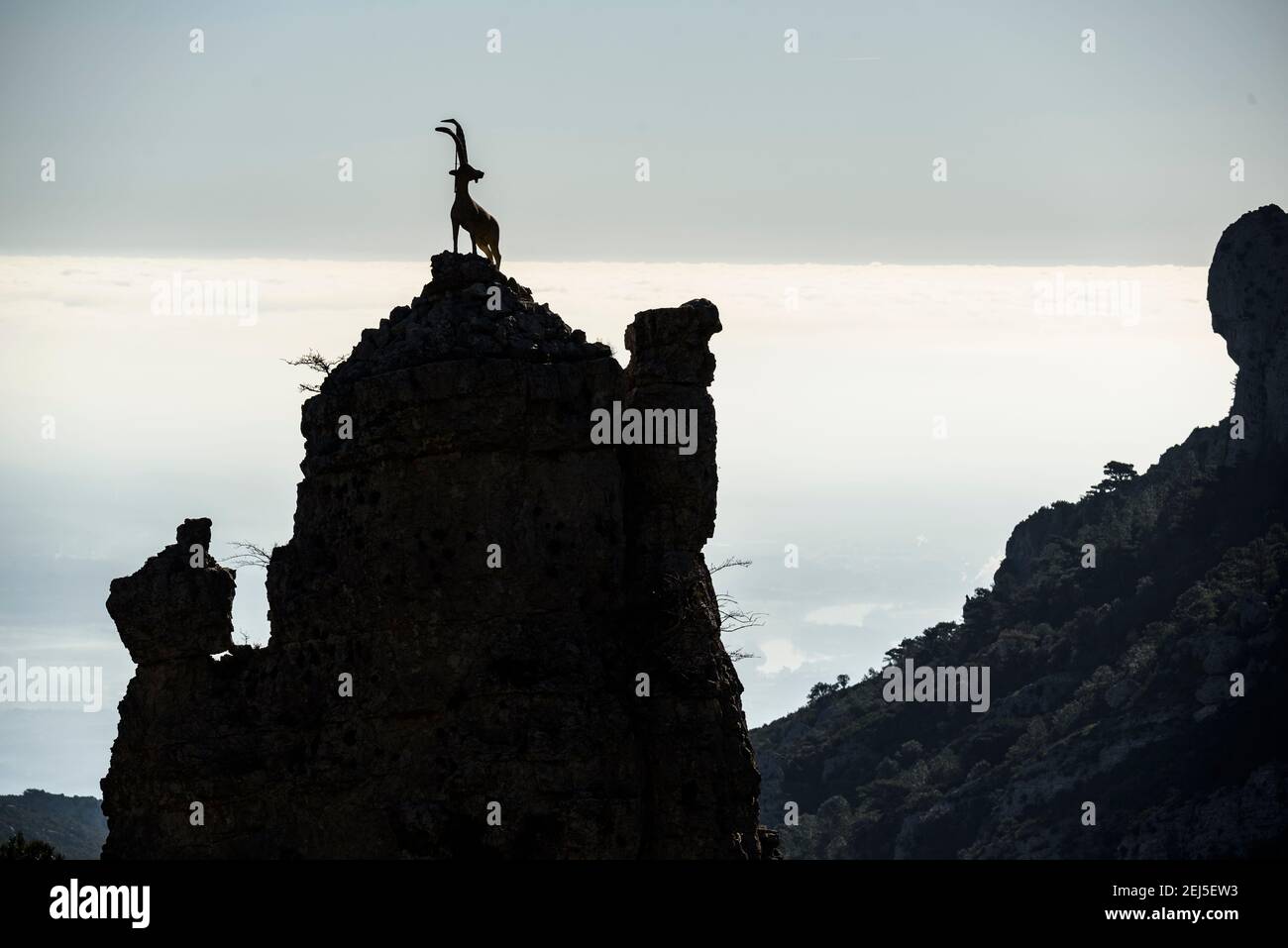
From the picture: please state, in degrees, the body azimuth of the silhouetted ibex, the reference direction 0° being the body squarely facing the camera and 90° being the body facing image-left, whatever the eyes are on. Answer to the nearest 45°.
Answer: approximately 45°
